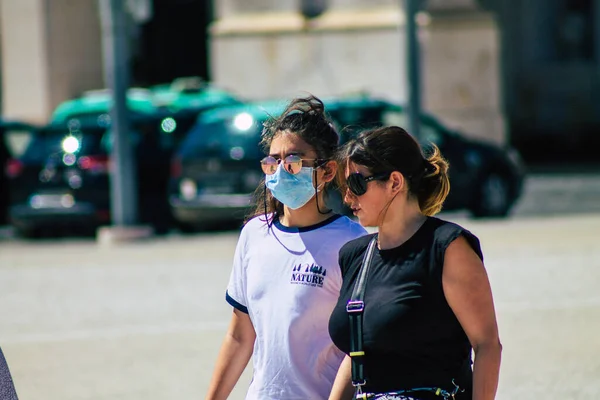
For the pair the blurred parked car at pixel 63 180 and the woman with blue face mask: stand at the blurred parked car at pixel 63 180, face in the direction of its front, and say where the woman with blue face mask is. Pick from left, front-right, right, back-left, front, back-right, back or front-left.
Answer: back-right

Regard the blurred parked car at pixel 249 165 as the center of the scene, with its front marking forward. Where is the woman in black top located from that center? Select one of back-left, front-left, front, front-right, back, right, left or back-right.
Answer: back-right

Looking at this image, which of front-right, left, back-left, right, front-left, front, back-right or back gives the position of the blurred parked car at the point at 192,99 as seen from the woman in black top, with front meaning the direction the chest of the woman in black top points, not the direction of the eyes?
back-right

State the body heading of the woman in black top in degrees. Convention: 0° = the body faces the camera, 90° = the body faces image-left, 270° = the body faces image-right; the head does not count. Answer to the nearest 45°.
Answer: approximately 45°

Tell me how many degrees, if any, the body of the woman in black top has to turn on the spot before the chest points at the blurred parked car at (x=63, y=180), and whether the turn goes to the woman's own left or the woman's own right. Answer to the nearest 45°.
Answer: approximately 135° to the woman's own right

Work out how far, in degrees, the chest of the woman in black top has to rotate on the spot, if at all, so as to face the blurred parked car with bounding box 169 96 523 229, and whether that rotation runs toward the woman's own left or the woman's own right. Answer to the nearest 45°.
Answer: approximately 135° to the woman's own right

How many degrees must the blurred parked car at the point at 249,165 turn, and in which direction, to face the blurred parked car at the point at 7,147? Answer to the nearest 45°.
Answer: approximately 90° to its left

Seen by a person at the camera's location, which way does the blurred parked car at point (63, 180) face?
facing away from the viewer and to the right of the viewer

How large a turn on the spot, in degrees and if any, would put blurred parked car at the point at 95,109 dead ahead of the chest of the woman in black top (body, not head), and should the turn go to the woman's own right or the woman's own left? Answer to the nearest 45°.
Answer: approximately 135° to the woman's own right

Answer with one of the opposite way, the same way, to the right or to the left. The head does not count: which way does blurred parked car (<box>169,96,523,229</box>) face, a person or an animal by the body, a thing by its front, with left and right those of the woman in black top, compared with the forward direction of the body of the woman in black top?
the opposite way
